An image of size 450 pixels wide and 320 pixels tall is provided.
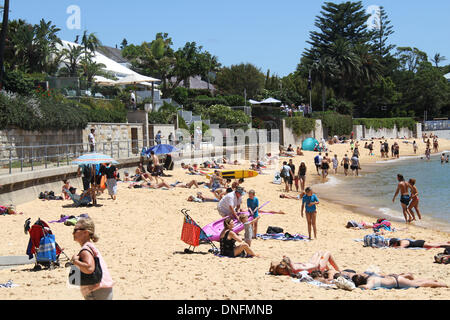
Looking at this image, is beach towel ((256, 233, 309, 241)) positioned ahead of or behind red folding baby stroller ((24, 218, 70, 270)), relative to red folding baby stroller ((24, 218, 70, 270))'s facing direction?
ahead

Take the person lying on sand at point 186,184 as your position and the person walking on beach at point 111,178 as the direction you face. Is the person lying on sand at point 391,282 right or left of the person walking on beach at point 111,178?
left

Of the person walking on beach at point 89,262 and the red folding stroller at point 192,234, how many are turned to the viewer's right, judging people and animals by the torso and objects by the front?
1

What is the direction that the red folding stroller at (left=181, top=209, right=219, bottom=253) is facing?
to the viewer's right

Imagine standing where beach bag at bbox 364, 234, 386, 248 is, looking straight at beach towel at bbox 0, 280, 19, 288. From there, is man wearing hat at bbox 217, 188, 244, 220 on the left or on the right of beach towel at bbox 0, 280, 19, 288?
right
